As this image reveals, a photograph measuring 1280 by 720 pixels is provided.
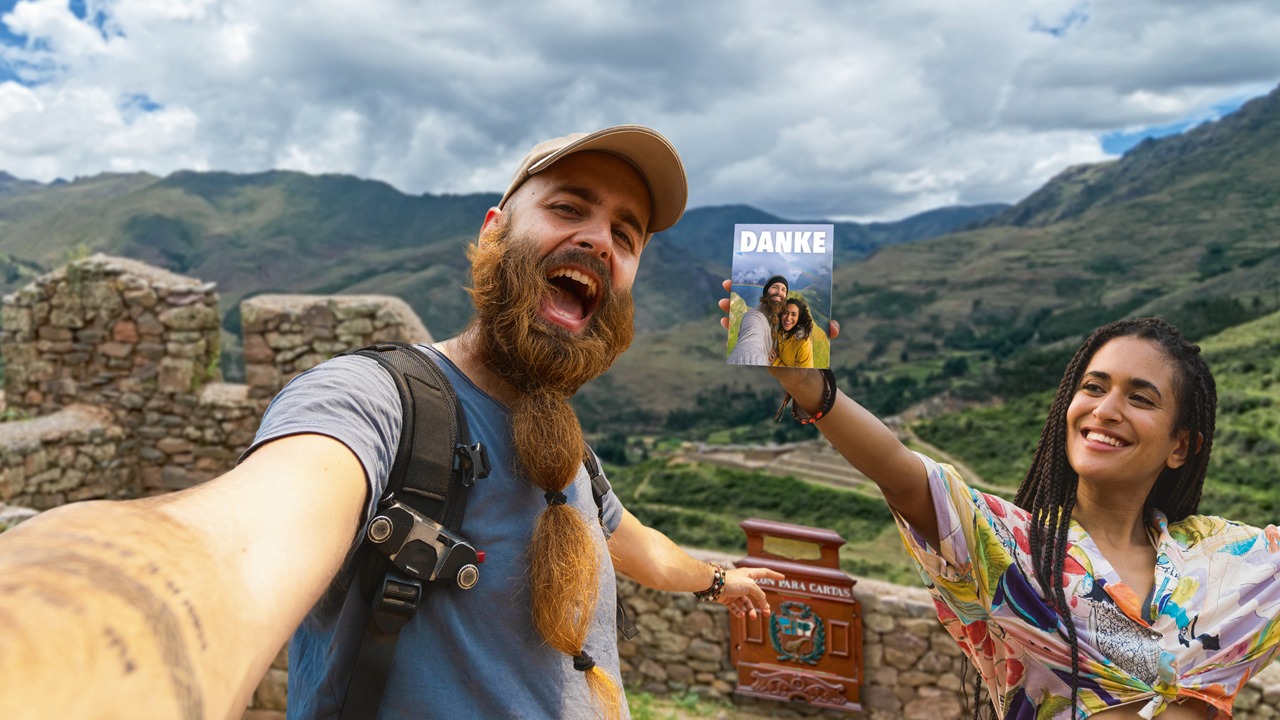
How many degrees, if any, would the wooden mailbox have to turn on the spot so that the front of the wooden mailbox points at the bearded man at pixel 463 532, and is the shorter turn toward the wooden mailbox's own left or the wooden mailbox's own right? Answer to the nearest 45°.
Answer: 0° — it already faces them

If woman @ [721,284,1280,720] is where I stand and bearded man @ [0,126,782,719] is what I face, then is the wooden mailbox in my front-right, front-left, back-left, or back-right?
back-right

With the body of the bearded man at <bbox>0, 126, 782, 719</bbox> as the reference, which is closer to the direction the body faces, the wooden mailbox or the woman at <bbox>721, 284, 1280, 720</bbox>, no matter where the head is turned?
the woman

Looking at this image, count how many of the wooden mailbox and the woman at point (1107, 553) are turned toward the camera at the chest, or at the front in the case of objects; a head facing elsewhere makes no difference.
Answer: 2

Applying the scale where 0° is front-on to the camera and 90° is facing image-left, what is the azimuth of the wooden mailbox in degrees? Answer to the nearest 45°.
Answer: approximately 0°

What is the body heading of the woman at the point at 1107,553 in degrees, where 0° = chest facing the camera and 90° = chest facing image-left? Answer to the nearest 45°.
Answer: approximately 0°
